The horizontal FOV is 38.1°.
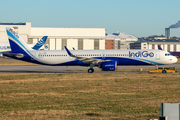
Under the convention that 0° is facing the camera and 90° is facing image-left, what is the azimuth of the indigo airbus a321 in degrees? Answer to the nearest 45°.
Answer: approximately 270°
